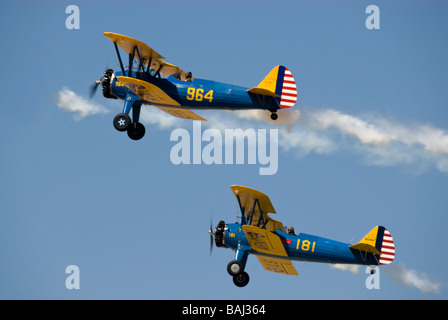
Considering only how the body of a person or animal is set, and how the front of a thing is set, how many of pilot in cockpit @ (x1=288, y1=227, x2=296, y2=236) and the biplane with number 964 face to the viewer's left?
2

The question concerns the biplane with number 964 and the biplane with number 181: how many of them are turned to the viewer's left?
2

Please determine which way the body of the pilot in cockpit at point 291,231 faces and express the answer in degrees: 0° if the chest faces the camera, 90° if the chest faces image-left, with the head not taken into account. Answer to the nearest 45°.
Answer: approximately 90°

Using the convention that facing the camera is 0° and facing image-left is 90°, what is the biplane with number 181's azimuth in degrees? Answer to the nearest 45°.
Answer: approximately 90°

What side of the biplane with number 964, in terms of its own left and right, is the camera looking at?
left
